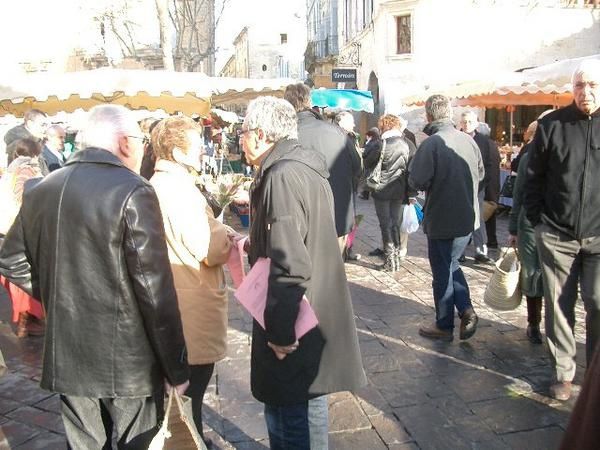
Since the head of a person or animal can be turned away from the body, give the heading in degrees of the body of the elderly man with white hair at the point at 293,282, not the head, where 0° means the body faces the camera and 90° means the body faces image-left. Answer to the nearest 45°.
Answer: approximately 90°

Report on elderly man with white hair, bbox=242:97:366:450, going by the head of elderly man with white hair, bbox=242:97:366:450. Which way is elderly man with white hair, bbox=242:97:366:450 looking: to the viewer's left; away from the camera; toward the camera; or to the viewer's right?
to the viewer's left

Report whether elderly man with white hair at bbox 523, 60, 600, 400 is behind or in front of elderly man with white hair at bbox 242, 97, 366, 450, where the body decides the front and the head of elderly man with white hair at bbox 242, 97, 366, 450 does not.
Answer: behind

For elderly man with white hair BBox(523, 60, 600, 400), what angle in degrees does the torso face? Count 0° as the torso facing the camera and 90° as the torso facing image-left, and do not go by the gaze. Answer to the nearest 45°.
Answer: approximately 0°

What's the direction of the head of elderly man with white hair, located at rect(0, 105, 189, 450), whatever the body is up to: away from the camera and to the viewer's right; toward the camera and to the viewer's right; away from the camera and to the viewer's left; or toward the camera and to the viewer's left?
away from the camera and to the viewer's right

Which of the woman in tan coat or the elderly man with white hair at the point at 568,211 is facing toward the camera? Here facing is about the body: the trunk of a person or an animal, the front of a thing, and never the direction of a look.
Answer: the elderly man with white hair

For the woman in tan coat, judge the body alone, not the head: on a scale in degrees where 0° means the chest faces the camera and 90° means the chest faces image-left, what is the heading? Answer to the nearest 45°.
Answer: approximately 270°

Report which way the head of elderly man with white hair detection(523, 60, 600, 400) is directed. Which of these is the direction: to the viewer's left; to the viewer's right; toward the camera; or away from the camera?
toward the camera

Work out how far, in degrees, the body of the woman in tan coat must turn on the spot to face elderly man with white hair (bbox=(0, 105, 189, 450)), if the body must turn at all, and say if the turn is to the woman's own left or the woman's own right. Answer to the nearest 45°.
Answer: approximately 135° to the woman's own right

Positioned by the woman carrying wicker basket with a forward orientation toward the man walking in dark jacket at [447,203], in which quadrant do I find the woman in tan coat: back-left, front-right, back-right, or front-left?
front-left

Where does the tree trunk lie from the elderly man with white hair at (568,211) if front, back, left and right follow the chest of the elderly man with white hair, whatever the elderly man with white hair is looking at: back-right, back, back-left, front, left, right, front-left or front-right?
back-right

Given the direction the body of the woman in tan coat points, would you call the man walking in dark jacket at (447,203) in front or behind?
in front
